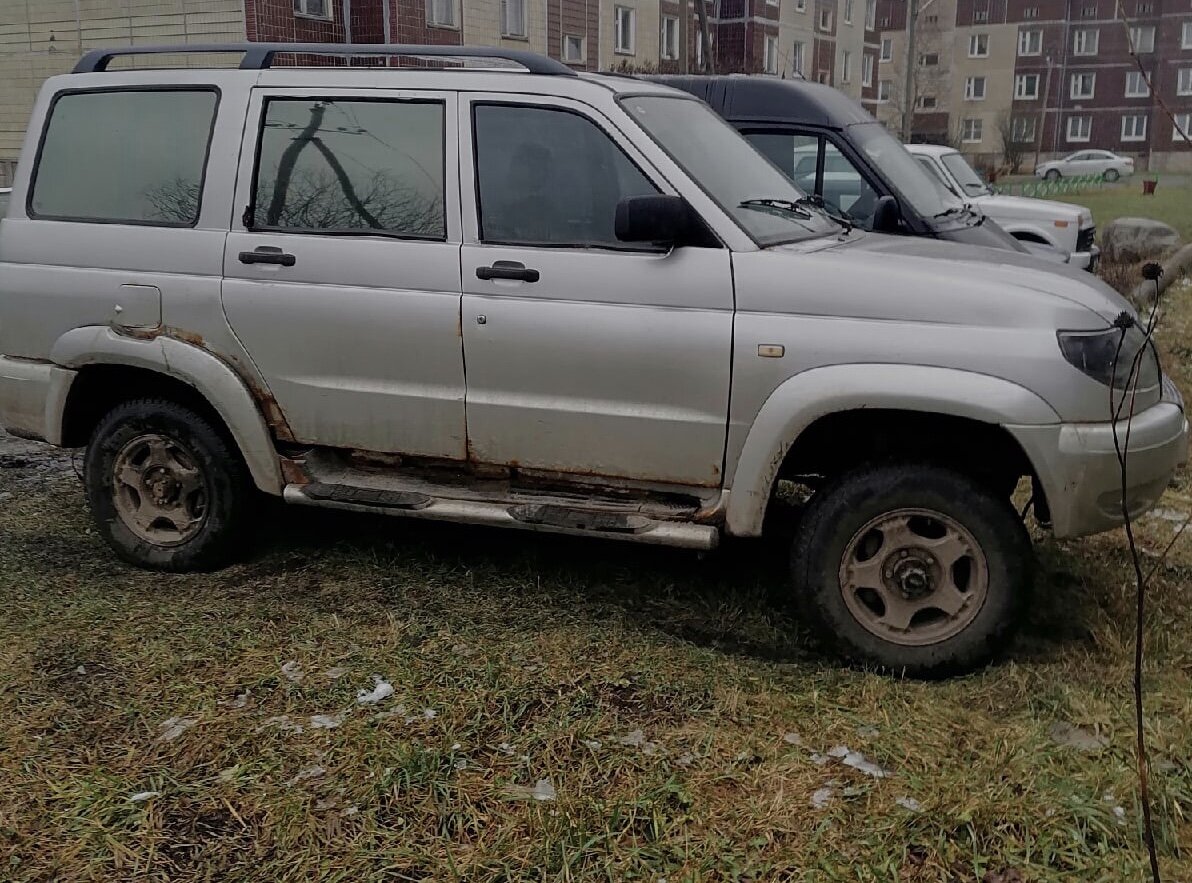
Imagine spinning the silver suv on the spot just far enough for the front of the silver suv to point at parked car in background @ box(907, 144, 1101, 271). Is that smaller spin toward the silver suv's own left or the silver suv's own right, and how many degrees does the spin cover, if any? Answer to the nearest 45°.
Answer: approximately 45° to the silver suv's own left

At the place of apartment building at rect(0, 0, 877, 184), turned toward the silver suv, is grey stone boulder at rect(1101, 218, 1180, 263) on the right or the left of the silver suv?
left

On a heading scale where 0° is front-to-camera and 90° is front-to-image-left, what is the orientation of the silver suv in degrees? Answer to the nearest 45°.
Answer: approximately 270°

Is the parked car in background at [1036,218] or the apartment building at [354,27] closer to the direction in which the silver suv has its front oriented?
the parked car in background

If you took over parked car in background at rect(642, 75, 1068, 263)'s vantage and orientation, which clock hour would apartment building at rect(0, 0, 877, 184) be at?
The apartment building is roughly at 8 o'clock from the parked car in background.

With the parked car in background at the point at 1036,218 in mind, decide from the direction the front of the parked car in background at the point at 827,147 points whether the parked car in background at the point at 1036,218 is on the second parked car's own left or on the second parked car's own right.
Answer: on the second parked car's own left

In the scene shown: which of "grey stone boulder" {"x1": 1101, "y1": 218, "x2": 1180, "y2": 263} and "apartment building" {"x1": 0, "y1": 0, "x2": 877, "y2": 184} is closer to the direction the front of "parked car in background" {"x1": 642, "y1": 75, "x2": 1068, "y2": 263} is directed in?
the grey stone boulder

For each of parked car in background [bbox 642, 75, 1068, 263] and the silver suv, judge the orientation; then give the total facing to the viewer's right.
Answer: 2

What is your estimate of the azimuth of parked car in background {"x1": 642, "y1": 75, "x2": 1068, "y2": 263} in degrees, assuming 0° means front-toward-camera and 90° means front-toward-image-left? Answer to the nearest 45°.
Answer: approximately 270°
